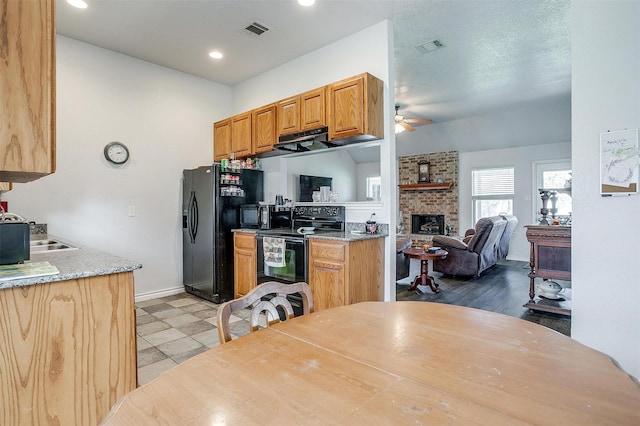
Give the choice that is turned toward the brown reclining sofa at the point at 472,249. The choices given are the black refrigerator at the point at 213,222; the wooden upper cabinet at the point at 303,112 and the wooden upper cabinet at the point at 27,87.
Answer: the wooden upper cabinet at the point at 27,87

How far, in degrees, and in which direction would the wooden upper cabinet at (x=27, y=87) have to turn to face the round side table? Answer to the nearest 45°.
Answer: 0° — it already faces it

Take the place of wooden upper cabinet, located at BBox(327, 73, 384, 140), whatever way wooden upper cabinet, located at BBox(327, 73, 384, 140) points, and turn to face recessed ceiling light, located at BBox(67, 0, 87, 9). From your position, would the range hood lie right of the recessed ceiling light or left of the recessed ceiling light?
right

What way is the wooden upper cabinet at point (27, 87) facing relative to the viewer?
to the viewer's right

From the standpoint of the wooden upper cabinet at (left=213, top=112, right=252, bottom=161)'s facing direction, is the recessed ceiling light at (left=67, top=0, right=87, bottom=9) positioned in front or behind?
in front

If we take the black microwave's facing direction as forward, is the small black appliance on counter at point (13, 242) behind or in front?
in front

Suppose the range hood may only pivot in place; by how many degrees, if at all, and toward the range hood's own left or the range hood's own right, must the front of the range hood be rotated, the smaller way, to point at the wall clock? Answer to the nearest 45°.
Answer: approximately 45° to the range hood's own right

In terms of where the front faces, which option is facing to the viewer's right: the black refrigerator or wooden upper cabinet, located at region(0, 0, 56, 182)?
the wooden upper cabinet

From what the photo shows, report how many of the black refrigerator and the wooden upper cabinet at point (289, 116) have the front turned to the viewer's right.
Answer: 0

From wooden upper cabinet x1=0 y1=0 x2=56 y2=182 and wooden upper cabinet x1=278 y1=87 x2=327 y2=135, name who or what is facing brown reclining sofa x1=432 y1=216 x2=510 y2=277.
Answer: wooden upper cabinet x1=0 y1=0 x2=56 y2=182

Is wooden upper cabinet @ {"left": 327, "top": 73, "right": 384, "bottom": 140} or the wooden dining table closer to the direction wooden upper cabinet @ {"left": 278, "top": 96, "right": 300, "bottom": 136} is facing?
the wooden dining table

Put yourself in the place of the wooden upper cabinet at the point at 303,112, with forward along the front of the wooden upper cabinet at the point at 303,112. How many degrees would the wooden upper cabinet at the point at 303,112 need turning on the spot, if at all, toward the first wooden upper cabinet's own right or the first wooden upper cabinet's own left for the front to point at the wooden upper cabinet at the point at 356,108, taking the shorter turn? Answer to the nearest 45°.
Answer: approximately 90° to the first wooden upper cabinet's own left

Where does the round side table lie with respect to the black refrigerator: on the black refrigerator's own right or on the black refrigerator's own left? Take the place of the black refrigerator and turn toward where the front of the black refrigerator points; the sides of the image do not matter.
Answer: on the black refrigerator's own left

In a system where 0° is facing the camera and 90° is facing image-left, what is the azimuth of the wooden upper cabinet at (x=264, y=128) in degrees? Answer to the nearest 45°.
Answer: approximately 45°
